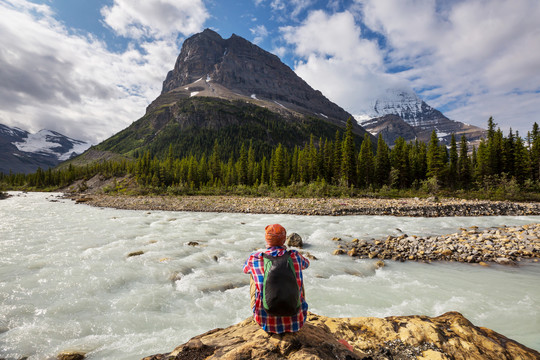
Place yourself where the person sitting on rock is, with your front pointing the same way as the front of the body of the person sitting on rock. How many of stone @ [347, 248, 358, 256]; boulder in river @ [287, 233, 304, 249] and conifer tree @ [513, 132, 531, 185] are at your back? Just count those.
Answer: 0

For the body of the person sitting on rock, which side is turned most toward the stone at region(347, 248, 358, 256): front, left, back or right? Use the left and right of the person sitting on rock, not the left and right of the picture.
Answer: front

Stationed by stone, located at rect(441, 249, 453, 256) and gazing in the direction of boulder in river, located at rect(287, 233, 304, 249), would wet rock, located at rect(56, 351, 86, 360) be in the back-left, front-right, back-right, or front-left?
front-left

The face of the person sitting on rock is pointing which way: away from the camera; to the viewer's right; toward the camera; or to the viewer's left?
away from the camera

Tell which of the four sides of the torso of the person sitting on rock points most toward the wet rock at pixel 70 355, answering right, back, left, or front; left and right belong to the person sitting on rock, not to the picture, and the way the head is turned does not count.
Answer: left

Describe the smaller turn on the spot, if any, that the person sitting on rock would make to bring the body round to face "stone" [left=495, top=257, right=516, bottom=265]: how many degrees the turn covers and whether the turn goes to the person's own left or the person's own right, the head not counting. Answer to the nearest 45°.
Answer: approximately 45° to the person's own right

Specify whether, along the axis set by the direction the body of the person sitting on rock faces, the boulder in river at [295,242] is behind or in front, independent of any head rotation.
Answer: in front

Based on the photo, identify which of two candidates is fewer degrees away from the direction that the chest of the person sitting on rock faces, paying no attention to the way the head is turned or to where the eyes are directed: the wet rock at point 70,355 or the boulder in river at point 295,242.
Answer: the boulder in river

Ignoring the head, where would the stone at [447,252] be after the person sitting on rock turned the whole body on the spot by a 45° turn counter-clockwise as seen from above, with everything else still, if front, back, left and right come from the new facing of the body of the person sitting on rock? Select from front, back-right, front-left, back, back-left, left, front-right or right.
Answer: right

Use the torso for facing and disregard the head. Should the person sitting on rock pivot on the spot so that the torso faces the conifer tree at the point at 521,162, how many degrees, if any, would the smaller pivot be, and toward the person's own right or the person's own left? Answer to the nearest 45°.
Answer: approximately 45° to the person's own right

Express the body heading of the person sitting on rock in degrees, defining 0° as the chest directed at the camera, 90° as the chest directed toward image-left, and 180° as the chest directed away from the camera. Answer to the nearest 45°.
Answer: approximately 180°

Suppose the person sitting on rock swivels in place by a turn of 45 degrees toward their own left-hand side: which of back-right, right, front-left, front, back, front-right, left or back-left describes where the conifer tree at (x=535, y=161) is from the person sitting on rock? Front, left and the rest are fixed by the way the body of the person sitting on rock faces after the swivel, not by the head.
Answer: right

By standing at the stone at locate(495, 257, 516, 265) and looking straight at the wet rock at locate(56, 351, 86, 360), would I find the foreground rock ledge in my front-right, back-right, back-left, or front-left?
front-left
